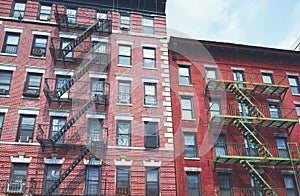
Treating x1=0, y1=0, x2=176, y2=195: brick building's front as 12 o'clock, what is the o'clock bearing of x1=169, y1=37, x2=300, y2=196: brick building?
x1=169, y1=37, x2=300, y2=196: brick building is roughly at 9 o'clock from x1=0, y1=0, x2=176, y2=195: brick building.

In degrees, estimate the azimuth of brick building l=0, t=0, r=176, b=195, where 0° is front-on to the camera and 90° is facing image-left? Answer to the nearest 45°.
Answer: approximately 0°
